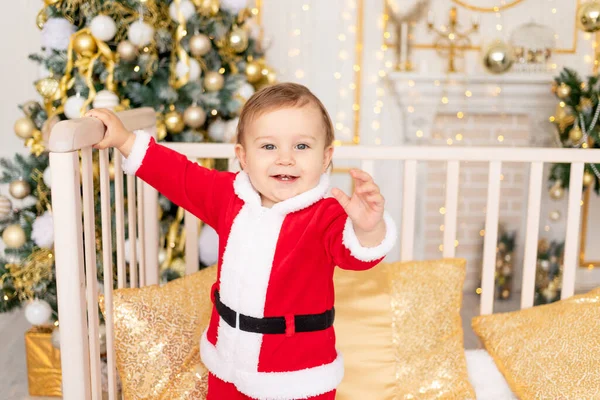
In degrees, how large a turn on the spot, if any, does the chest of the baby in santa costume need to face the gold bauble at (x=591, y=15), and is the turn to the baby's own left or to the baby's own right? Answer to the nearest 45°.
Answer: approximately 180°

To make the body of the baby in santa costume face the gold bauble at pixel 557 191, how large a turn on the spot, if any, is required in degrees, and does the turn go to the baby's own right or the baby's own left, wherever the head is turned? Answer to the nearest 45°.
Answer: approximately 180°

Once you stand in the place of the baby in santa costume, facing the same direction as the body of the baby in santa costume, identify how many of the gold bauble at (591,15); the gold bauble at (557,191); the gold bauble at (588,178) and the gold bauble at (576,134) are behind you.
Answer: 4

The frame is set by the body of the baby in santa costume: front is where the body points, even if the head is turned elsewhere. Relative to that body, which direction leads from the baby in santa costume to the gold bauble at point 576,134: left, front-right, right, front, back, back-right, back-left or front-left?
back

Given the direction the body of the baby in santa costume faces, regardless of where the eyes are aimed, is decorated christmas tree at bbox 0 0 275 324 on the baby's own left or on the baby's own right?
on the baby's own right

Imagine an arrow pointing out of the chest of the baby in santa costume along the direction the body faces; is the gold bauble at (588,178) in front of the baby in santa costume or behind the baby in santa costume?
behind

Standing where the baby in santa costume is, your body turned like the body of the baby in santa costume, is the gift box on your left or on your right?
on your right

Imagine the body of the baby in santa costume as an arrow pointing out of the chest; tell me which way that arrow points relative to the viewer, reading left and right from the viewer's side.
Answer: facing the viewer and to the left of the viewer

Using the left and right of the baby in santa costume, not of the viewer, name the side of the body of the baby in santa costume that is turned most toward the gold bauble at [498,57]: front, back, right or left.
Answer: back

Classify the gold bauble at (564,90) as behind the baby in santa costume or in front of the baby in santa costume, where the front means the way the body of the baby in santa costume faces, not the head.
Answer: behind

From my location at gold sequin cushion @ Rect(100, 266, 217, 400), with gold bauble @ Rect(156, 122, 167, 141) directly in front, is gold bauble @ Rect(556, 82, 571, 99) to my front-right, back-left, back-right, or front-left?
front-right

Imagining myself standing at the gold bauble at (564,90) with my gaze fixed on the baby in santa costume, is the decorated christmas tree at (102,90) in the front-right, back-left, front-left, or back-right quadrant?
front-right
